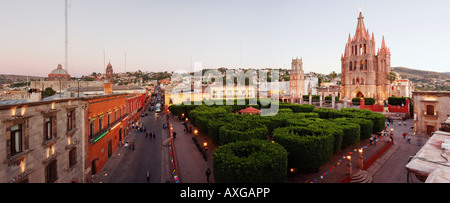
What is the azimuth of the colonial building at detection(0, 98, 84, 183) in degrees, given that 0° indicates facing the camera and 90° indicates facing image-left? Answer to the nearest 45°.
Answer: approximately 315°

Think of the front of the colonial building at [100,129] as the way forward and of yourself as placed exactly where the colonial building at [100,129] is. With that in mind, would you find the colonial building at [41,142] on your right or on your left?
on your right

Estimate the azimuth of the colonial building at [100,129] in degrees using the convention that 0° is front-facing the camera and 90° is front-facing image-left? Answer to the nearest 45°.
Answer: approximately 315°

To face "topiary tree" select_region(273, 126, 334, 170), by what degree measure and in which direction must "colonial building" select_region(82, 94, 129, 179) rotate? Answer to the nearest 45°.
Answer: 0° — it already faces it

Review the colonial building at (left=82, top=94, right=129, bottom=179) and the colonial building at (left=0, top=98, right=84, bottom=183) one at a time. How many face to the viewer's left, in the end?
0

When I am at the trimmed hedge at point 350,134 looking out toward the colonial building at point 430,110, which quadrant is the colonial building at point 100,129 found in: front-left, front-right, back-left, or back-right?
back-left
